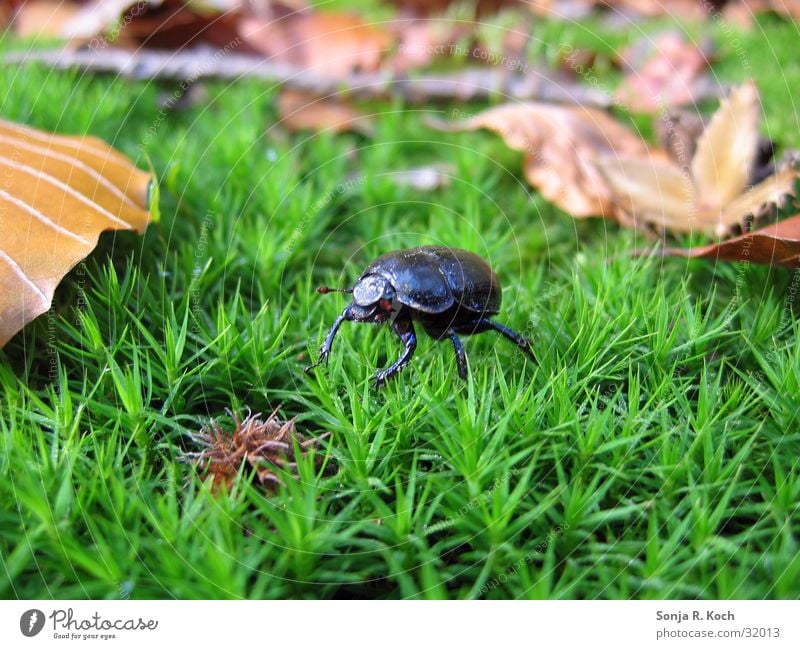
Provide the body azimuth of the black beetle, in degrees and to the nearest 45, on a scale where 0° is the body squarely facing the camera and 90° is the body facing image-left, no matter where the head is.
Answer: approximately 45°

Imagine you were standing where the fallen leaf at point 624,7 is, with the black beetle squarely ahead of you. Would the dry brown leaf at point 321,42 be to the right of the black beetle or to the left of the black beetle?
right

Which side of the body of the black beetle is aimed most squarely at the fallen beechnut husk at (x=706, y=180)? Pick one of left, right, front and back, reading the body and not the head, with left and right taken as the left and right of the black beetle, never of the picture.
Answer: back

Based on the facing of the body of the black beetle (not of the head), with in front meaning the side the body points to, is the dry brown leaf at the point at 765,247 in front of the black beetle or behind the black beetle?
behind
